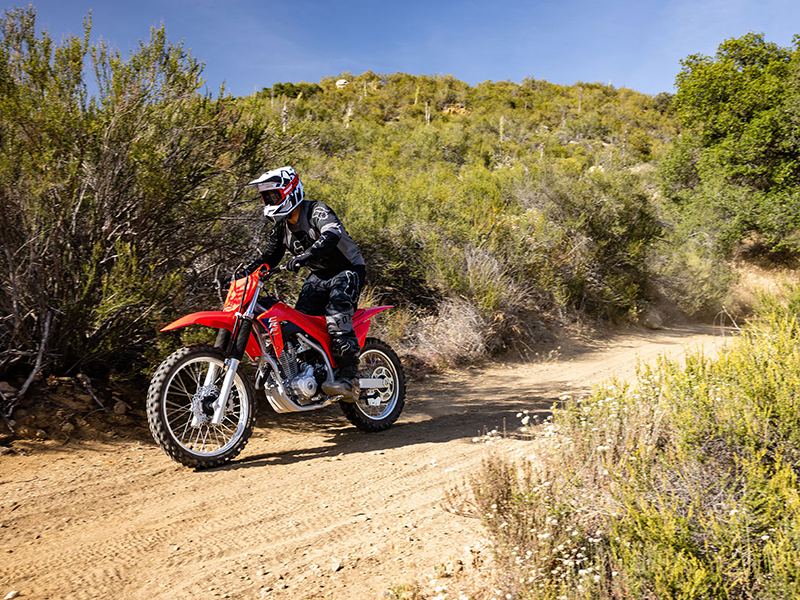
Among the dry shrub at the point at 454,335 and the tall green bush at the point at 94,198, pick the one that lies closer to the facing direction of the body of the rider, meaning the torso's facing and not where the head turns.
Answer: the tall green bush

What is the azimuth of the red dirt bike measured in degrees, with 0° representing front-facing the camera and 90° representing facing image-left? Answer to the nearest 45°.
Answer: approximately 45°

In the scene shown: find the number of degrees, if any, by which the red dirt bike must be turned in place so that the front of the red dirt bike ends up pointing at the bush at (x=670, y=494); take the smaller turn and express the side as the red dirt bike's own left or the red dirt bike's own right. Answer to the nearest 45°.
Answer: approximately 90° to the red dirt bike's own left

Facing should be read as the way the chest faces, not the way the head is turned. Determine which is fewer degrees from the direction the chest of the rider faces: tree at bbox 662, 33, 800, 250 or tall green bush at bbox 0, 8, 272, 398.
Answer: the tall green bush

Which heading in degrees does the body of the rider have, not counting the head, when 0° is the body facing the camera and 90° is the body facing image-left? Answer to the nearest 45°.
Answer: approximately 45°

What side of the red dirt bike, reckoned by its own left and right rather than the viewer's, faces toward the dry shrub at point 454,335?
back

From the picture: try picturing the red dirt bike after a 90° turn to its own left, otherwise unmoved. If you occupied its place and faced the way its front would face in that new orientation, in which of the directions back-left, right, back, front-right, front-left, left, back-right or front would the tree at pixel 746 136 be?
left

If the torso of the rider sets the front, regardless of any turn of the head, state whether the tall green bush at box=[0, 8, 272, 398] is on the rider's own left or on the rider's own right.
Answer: on the rider's own right

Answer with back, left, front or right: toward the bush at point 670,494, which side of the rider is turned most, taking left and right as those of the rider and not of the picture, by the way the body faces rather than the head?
left

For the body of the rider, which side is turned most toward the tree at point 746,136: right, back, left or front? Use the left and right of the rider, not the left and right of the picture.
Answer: back

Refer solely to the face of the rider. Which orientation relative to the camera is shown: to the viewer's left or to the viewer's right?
to the viewer's left

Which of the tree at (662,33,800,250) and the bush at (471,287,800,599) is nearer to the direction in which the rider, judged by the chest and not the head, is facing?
the bush

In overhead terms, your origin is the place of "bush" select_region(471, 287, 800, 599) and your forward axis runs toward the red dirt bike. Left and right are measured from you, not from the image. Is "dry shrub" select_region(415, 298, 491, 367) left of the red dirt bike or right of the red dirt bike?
right

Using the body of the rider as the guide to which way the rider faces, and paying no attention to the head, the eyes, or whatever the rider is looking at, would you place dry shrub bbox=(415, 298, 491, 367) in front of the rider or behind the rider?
behind
